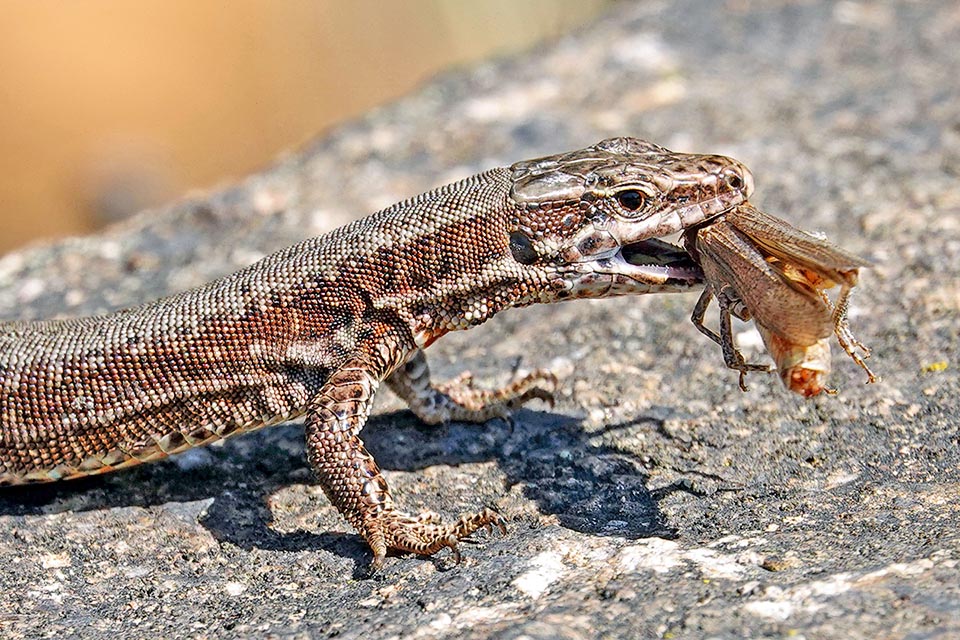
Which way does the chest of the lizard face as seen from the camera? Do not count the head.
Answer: to the viewer's right
